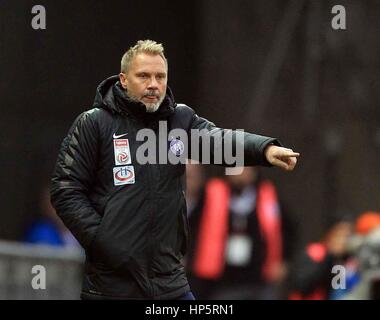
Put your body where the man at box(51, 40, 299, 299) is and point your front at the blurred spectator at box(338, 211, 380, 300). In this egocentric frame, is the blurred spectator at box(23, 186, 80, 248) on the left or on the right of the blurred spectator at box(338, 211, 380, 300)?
left

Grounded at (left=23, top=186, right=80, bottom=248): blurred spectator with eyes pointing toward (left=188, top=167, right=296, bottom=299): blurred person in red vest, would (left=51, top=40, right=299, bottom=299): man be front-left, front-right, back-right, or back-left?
front-right

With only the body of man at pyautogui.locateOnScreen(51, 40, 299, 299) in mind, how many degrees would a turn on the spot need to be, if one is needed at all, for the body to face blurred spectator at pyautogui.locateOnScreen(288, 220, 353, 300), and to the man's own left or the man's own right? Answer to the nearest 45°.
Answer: approximately 90° to the man's own left

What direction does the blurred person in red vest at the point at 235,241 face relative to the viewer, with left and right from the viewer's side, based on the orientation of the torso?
facing the viewer

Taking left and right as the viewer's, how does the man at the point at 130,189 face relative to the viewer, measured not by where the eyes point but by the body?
facing the viewer and to the right of the viewer

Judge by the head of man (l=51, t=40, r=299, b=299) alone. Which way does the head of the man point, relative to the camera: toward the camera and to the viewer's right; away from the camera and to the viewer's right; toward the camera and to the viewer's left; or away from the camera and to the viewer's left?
toward the camera and to the viewer's right

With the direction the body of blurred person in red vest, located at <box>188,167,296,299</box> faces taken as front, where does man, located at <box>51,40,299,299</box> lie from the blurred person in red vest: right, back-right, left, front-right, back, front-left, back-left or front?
front

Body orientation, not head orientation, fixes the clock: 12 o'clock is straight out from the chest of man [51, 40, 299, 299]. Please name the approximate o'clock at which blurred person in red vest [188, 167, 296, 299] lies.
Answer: The blurred person in red vest is roughly at 8 o'clock from the man.
